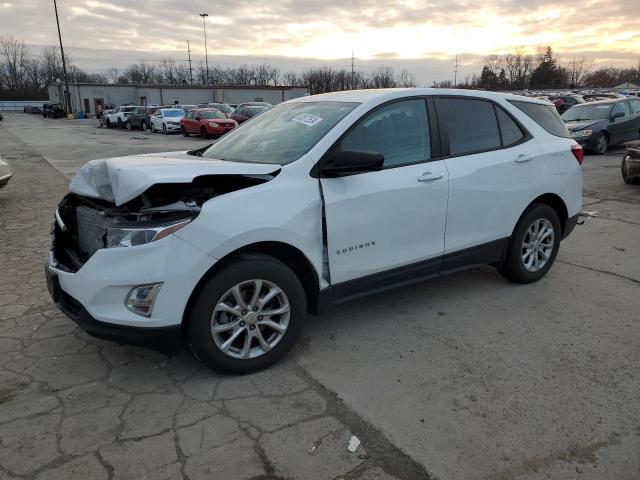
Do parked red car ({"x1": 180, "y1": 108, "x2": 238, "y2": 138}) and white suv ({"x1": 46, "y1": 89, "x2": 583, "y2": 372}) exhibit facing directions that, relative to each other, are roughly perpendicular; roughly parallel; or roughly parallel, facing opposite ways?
roughly perpendicular

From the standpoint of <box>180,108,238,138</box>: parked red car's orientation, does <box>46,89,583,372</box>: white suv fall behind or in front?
in front

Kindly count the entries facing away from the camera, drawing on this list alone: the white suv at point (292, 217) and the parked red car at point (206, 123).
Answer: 0

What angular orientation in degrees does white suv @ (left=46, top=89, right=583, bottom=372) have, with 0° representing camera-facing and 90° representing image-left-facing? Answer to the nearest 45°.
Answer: approximately 45°

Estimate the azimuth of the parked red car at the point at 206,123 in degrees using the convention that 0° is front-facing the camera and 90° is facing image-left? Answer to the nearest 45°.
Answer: approximately 315°

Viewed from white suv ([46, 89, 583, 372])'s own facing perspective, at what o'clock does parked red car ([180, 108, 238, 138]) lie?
The parked red car is roughly at 4 o'clock from the white suv.
